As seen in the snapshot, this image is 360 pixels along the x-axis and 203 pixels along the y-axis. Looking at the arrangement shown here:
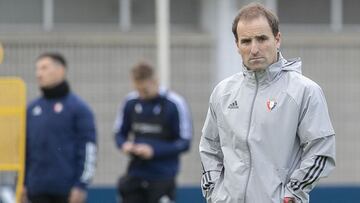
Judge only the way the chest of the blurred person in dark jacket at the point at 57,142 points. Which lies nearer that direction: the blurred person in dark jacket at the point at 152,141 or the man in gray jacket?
the man in gray jacket

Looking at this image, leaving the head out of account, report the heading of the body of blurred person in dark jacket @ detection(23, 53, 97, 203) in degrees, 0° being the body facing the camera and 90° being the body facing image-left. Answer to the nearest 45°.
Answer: approximately 45°

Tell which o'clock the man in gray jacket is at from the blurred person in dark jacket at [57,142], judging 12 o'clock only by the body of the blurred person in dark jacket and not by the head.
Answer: The man in gray jacket is roughly at 10 o'clock from the blurred person in dark jacket.

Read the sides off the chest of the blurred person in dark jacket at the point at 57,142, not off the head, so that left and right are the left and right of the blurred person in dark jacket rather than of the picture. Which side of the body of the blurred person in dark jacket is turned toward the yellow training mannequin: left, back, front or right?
right
